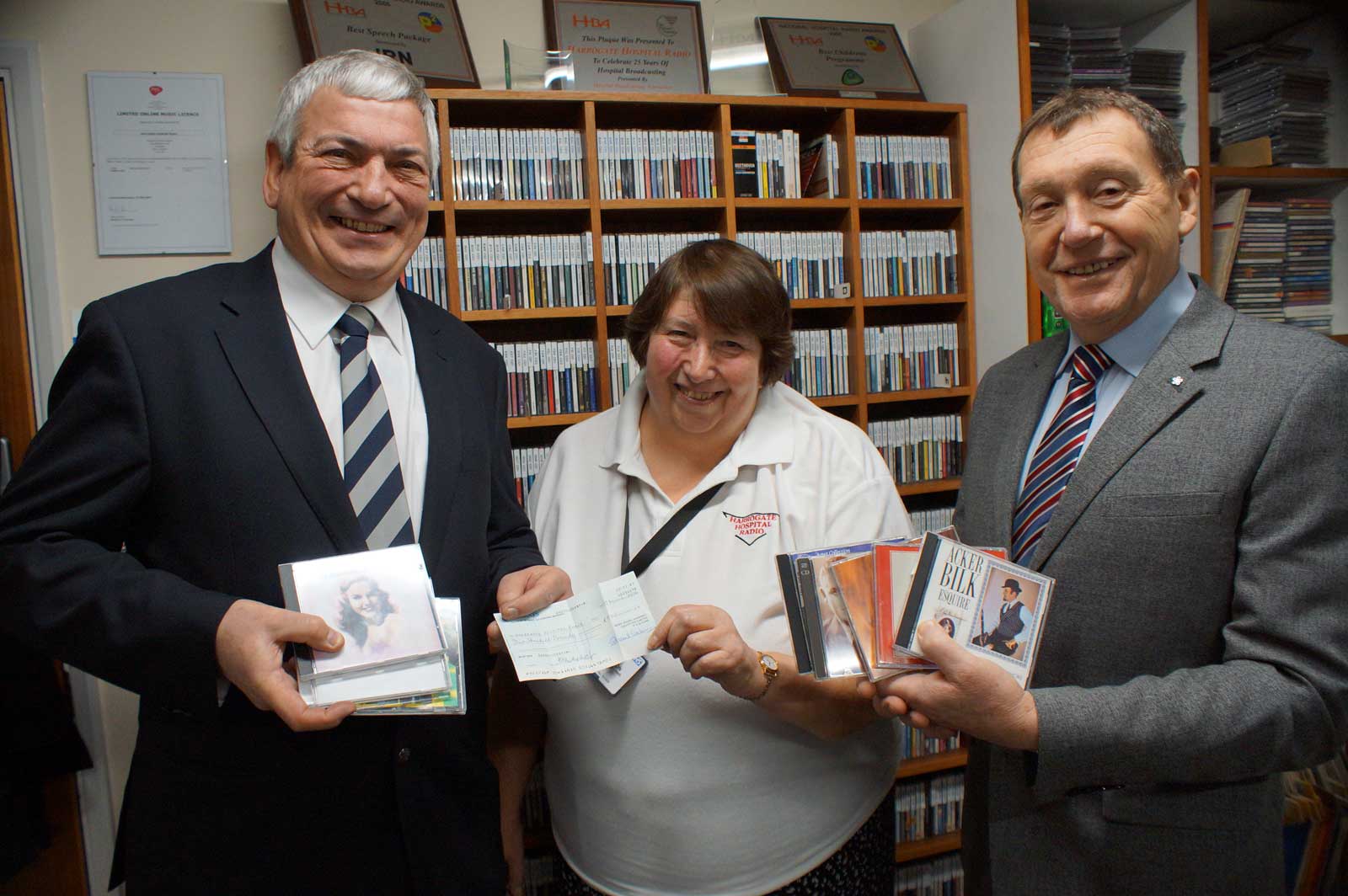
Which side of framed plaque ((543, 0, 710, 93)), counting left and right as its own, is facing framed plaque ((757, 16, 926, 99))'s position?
left

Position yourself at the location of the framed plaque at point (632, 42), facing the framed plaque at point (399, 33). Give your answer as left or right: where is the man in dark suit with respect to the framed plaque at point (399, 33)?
left

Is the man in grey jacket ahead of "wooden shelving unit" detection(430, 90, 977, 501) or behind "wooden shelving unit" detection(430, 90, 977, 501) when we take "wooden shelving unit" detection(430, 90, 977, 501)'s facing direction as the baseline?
ahead

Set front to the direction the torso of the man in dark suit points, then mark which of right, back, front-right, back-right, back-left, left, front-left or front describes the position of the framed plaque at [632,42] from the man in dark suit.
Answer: left

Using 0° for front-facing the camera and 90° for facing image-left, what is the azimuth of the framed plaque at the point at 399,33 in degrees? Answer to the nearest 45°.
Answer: approximately 0°

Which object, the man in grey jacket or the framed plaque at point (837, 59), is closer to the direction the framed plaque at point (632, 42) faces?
the man in grey jacket

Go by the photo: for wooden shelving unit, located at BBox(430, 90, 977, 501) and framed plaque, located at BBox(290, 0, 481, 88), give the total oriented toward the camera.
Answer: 2
